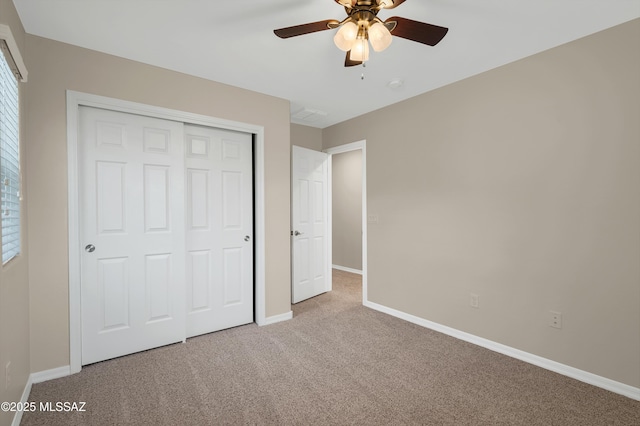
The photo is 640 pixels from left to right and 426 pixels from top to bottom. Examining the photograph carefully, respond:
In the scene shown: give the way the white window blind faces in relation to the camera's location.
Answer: facing to the right of the viewer

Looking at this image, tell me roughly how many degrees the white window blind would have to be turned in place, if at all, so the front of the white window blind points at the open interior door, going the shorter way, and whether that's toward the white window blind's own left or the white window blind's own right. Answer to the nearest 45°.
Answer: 0° — it already faces it

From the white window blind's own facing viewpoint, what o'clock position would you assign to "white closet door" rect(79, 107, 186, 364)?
The white closet door is roughly at 11 o'clock from the white window blind.

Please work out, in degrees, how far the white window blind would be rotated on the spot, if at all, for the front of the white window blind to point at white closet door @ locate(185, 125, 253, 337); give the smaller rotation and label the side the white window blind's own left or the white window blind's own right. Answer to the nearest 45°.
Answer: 0° — it already faces it
